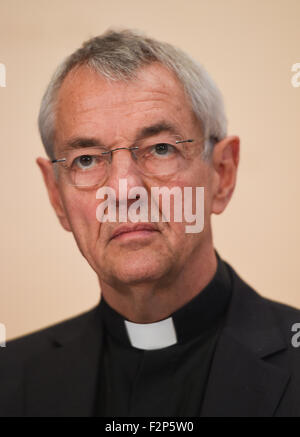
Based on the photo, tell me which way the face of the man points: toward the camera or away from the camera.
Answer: toward the camera

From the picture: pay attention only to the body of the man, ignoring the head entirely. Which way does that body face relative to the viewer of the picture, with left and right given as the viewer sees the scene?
facing the viewer
